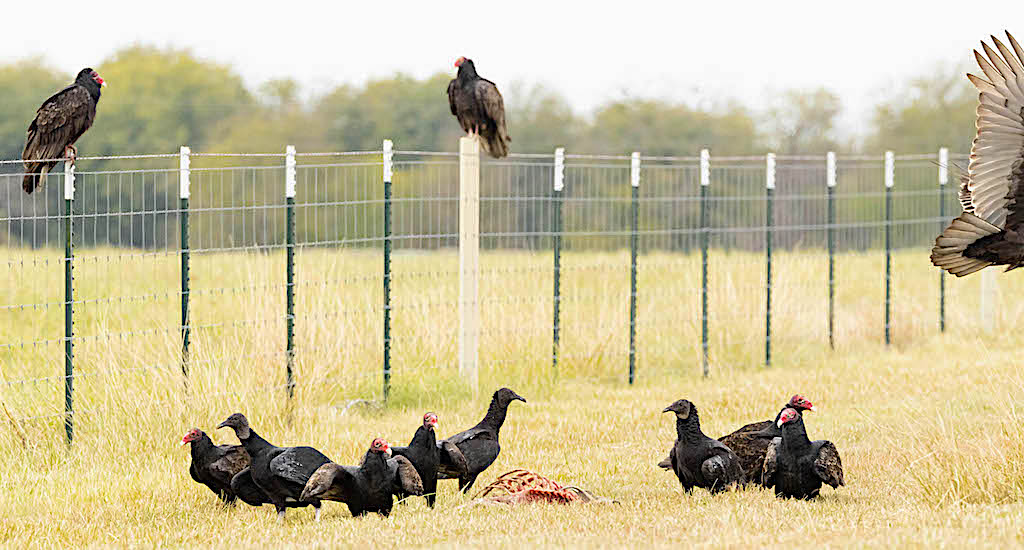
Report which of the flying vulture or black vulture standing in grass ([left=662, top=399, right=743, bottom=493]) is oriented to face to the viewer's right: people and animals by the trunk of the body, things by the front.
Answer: the flying vulture

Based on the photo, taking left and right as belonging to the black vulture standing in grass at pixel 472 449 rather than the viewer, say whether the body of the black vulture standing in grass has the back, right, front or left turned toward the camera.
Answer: right

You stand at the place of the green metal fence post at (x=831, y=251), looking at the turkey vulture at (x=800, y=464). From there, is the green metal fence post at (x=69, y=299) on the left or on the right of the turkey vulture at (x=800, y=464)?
right

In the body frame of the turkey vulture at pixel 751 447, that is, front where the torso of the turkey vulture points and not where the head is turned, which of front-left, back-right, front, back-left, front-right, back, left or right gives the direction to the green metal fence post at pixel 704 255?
left

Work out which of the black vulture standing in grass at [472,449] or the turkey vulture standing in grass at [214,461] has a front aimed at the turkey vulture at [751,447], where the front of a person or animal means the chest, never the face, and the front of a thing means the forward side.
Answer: the black vulture standing in grass at [472,449]

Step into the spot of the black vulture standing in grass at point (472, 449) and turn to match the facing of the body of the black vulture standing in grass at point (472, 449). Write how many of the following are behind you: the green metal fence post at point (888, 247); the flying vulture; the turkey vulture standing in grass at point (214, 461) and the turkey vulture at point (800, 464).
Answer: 1

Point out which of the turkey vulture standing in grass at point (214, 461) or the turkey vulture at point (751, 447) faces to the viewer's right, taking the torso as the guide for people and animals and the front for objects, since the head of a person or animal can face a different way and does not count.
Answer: the turkey vulture at point (751, 447)

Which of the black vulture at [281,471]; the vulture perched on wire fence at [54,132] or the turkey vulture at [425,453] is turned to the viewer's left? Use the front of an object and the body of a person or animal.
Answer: the black vulture at [281,471]

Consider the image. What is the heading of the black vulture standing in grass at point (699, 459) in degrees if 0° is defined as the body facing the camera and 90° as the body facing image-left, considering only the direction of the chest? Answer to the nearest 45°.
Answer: approximately 45°

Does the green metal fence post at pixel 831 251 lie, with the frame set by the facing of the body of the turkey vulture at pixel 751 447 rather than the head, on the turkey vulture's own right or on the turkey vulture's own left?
on the turkey vulture's own left

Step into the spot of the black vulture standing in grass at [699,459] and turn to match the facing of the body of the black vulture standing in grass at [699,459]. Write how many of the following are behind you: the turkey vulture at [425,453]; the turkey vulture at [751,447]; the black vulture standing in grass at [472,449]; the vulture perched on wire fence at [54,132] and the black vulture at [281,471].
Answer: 1

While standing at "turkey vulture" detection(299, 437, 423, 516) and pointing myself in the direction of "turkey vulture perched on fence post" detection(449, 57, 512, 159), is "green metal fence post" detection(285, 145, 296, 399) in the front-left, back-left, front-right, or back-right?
front-left

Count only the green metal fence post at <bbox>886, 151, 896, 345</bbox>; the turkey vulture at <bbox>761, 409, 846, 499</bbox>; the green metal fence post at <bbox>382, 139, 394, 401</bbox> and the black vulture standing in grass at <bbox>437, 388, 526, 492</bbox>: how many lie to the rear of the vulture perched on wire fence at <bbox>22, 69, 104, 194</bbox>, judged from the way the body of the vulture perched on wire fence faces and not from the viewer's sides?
0

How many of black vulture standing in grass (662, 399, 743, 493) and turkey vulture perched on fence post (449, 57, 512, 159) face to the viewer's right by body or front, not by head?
0

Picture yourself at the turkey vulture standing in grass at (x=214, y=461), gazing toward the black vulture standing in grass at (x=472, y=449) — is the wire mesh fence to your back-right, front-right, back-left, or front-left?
front-left

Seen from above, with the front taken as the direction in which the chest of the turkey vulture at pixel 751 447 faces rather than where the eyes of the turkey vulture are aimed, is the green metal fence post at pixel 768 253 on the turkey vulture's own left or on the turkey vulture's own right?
on the turkey vulture's own left

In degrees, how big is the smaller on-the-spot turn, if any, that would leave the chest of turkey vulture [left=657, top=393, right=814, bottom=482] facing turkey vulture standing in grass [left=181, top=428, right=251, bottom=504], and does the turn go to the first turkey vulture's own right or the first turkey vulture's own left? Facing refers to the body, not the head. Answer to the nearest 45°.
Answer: approximately 180°

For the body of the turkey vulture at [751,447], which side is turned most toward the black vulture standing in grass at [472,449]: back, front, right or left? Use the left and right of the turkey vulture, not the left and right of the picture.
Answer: back

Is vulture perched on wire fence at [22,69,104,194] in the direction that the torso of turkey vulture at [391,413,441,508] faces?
no

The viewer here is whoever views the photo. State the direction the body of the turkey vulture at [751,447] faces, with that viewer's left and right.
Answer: facing to the right of the viewer

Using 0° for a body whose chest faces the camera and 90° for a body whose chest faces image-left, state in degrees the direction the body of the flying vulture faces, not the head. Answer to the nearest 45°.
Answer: approximately 270°
